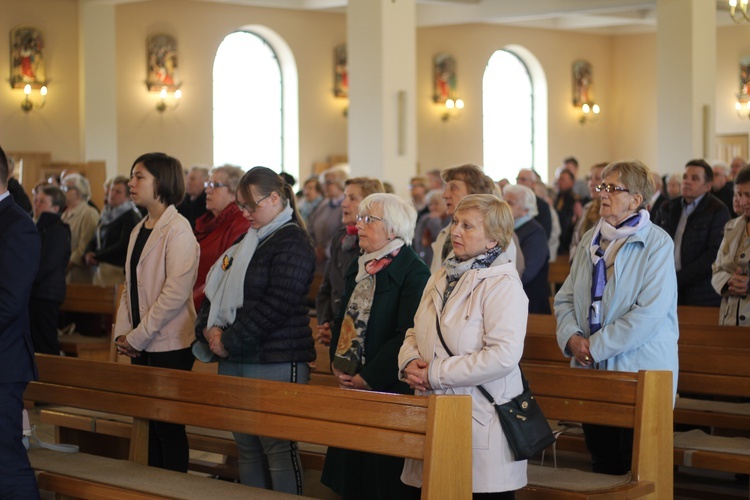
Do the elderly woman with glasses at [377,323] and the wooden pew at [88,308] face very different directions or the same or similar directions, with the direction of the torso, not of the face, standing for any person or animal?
same or similar directions

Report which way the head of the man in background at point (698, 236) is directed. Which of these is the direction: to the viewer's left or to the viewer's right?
to the viewer's left

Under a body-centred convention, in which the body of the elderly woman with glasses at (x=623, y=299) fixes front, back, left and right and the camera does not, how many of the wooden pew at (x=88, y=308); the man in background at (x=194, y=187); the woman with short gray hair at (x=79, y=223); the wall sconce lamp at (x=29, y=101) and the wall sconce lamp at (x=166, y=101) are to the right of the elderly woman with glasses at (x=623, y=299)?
5

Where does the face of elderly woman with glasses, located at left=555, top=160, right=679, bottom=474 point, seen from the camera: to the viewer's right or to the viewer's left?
to the viewer's left

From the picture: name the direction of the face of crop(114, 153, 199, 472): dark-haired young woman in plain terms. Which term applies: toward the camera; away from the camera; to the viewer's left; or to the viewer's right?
to the viewer's left

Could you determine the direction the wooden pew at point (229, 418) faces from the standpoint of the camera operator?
facing the viewer and to the left of the viewer

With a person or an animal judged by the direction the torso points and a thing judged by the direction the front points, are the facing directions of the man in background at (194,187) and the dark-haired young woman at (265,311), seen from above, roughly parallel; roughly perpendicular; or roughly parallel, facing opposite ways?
roughly parallel

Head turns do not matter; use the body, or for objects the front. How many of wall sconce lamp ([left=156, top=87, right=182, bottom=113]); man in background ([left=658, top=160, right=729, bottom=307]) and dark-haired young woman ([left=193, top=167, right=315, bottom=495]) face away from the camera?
0

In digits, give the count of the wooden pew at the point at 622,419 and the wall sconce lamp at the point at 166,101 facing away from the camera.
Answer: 0

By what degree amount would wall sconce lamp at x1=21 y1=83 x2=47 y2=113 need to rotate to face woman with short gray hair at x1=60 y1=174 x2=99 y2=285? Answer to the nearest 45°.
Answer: approximately 45° to its right

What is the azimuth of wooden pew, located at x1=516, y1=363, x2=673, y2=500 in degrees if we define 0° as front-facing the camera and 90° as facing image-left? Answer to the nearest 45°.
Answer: approximately 45°

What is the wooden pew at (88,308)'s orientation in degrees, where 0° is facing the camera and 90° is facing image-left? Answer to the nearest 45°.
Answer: approximately 45°
